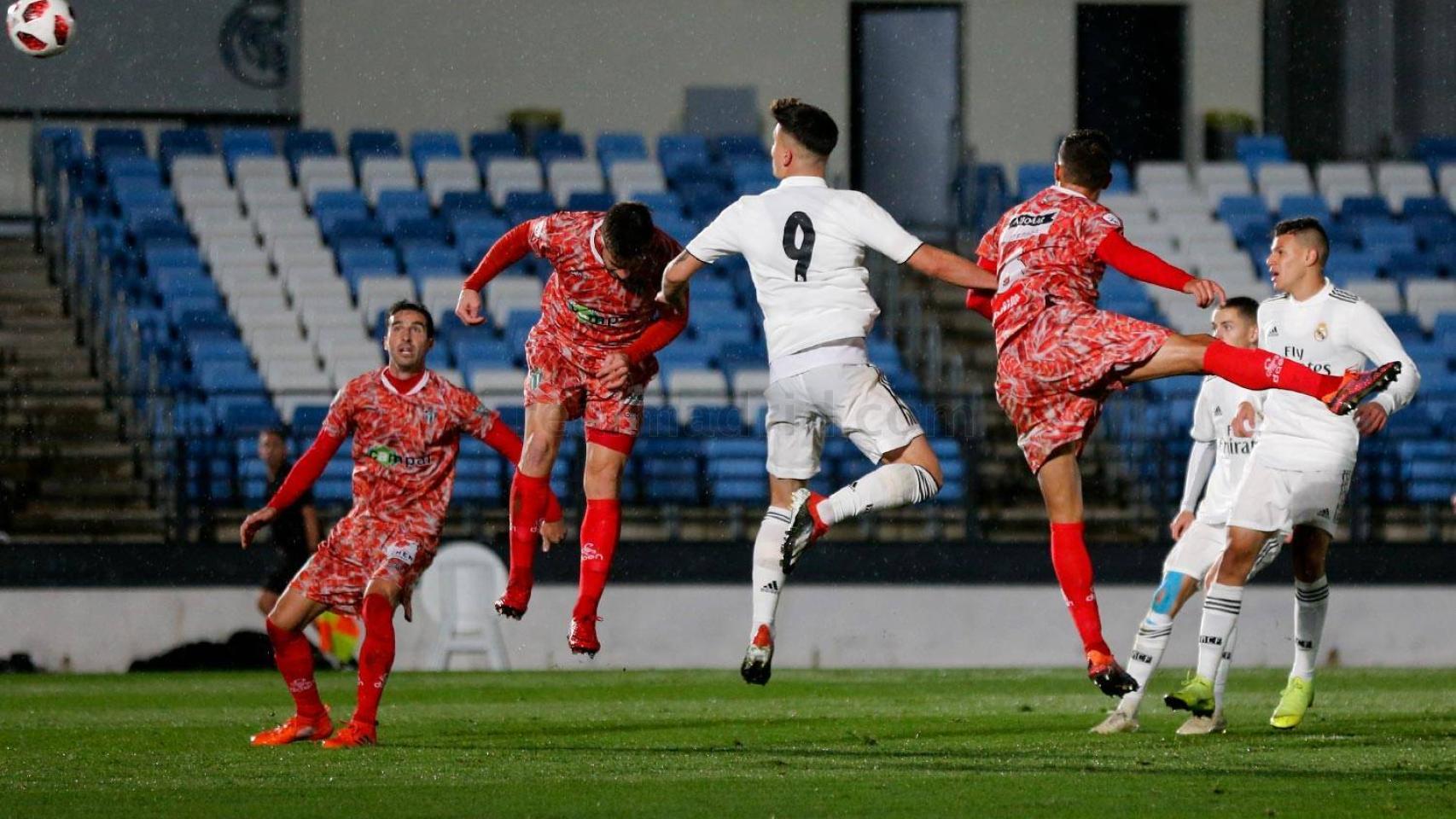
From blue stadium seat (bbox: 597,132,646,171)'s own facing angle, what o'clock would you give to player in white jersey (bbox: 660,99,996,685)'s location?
The player in white jersey is roughly at 12 o'clock from the blue stadium seat.

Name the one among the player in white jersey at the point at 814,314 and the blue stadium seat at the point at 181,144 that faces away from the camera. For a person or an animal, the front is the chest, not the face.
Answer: the player in white jersey

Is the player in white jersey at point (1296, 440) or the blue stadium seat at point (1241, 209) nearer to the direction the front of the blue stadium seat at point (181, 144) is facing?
the player in white jersey

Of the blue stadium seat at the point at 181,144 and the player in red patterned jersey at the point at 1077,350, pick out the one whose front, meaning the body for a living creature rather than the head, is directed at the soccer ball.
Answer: the blue stadium seat

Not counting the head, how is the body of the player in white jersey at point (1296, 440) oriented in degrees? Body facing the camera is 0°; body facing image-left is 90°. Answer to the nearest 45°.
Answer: approximately 45°

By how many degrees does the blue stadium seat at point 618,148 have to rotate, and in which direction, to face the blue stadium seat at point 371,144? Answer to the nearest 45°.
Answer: approximately 90° to its right

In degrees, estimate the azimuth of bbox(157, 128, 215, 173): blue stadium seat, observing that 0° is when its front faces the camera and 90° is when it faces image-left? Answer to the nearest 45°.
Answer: approximately 0°

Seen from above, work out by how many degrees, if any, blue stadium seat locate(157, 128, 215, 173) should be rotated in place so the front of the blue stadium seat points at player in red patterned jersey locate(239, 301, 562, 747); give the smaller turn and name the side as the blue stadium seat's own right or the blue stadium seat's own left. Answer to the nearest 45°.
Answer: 0° — it already faces them

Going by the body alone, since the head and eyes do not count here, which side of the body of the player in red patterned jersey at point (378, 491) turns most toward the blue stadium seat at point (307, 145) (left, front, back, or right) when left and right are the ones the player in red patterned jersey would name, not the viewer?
back

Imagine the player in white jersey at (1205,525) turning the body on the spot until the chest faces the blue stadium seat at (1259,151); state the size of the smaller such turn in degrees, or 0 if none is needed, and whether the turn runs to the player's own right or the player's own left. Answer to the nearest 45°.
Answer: approximately 135° to the player's own right

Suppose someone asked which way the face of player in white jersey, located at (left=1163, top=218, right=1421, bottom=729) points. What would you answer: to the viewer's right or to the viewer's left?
to the viewer's left

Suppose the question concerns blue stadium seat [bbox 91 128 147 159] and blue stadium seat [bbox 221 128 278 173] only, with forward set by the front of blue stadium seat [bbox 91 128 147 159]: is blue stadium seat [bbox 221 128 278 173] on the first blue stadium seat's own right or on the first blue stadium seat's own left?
on the first blue stadium seat's own left

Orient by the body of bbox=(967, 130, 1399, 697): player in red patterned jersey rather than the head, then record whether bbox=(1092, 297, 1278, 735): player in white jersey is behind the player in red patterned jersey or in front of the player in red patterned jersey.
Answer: in front
